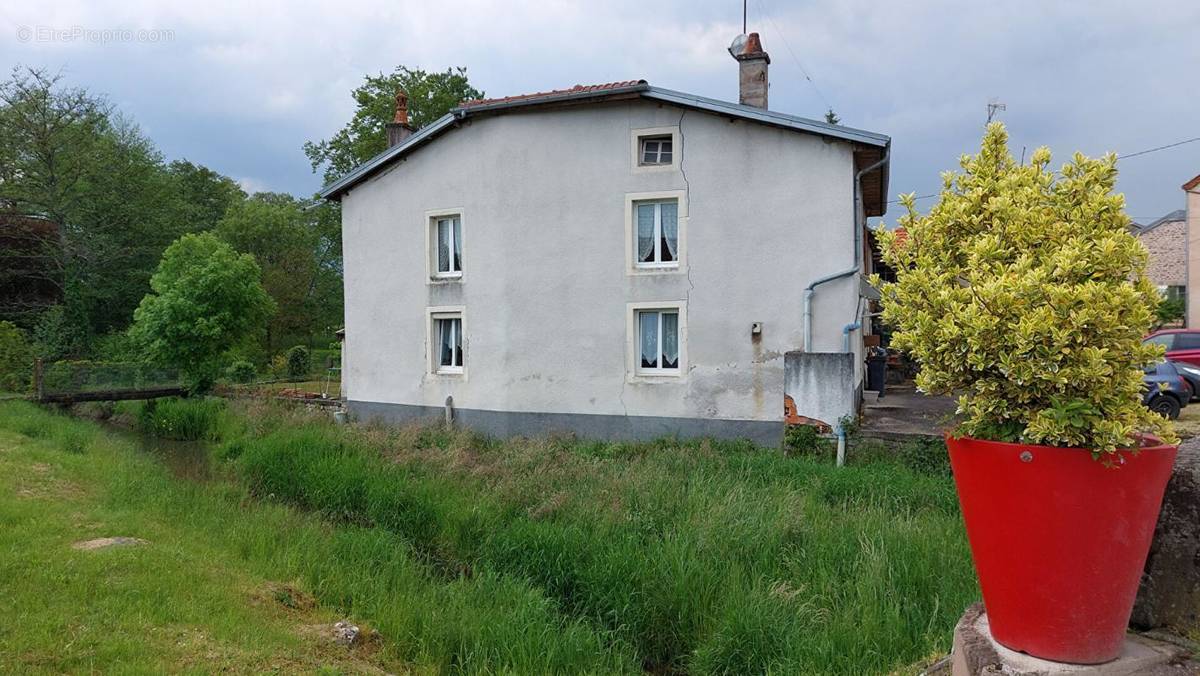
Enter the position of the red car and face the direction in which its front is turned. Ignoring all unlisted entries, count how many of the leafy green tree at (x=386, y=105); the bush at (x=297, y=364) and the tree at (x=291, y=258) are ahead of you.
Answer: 3

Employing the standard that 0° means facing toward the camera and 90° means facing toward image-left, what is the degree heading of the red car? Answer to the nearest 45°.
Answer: approximately 90°

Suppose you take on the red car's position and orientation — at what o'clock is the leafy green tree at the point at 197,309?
The leafy green tree is roughly at 11 o'clock from the red car.

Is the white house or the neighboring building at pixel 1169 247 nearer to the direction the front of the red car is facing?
the white house

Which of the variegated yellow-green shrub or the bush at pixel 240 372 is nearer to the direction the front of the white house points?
the variegated yellow-green shrub

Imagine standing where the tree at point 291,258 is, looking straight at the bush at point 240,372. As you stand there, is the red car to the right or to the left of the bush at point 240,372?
left

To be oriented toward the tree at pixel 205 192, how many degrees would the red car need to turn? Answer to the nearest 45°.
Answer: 0° — it already faces it

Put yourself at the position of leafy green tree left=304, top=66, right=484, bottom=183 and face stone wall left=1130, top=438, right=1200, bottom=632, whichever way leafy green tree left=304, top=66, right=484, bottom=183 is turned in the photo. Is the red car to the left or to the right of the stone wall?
left

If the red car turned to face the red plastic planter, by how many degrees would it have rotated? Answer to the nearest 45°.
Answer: approximately 90° to its left

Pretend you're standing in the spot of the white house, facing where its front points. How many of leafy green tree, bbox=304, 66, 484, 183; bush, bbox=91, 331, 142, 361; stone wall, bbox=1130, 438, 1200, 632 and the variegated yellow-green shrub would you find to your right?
2

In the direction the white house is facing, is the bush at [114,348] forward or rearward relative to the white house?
rearward

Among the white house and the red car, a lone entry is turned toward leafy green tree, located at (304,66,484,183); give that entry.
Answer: the red car

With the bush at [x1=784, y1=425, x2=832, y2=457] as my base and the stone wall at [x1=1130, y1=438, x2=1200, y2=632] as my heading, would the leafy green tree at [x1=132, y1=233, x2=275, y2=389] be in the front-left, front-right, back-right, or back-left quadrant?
back-right

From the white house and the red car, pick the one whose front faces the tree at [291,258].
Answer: the red car

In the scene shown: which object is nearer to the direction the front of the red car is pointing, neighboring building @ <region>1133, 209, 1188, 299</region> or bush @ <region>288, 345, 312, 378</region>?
the bush

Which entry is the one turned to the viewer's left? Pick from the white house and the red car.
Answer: the red car

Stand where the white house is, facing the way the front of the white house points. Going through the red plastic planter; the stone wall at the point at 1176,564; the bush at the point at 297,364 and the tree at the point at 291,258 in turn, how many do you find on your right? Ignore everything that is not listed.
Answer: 2
